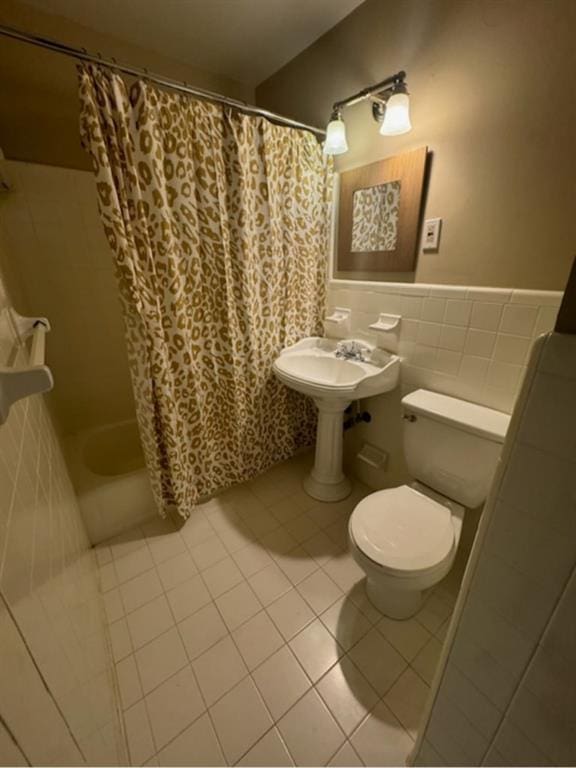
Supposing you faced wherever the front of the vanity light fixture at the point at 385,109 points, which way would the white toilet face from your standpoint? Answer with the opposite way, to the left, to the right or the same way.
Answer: the same way

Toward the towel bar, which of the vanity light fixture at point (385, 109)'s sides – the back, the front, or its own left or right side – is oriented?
front

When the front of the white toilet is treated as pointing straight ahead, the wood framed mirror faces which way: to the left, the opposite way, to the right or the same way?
the same way

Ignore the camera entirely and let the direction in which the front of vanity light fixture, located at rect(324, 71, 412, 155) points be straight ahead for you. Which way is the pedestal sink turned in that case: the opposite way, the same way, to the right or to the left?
the same way

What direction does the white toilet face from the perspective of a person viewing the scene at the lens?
facing the viewer and to the left of the viewer

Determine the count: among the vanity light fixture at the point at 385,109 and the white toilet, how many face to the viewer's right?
0

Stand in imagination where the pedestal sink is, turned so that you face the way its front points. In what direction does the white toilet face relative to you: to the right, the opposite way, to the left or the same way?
the same way

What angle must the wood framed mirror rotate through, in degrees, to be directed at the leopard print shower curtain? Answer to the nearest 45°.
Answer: approximately 45° to its right

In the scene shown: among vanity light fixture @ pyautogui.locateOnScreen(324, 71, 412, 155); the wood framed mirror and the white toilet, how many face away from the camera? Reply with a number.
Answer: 0

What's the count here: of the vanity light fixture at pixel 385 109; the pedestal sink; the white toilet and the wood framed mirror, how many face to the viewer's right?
0

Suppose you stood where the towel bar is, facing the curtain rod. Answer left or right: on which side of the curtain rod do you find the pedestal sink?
right
